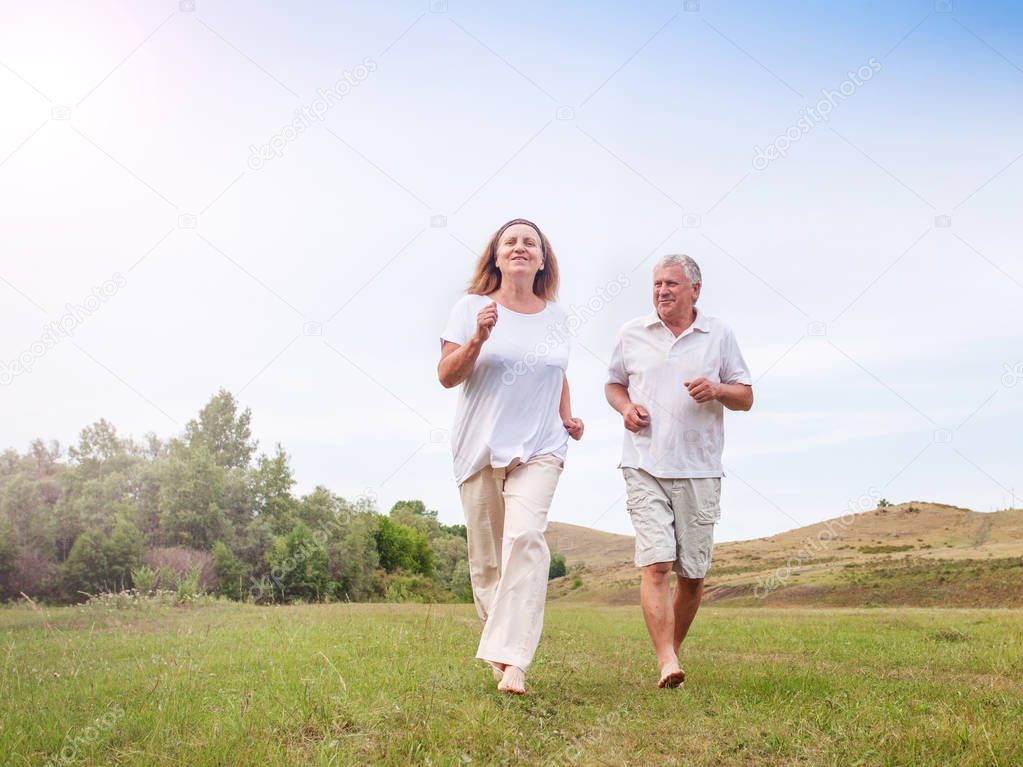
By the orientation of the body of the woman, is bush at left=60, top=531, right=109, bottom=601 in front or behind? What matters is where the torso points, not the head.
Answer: behind

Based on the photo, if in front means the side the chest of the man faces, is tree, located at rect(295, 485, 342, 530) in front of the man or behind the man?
behind

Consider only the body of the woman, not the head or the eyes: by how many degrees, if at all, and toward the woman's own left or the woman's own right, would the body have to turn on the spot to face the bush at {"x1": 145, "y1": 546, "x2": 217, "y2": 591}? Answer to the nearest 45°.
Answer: approximately 180°

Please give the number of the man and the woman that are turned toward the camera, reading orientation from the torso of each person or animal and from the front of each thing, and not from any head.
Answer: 2

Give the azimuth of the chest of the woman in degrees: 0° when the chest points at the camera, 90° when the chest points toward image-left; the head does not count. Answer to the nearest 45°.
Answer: approximately 0°

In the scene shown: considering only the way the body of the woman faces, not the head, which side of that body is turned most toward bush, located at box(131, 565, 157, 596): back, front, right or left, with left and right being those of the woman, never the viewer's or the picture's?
back

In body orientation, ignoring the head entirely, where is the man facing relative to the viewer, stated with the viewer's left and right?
facing the viewer

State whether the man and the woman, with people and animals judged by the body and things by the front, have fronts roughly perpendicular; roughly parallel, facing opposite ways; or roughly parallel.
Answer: roughly parallel

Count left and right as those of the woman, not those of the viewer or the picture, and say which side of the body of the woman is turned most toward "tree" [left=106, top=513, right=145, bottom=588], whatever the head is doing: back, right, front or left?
back

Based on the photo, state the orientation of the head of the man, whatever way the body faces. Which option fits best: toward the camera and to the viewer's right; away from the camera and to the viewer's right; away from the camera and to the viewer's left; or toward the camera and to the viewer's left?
toward the camera and to the viewer's left

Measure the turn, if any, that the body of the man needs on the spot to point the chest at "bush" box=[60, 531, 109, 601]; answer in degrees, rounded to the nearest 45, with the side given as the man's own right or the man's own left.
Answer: approximately 135° to the man's own right
